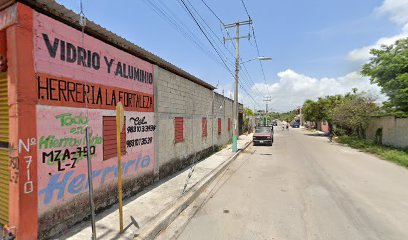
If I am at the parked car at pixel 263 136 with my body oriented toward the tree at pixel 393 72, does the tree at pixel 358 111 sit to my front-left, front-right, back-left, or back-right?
front-left

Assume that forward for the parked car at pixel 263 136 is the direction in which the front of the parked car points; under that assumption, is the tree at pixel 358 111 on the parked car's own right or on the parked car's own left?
on the parked car's own left

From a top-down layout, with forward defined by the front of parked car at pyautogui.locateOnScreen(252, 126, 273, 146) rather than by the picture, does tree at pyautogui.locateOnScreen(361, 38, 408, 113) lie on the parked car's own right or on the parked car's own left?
on the parked car's own left

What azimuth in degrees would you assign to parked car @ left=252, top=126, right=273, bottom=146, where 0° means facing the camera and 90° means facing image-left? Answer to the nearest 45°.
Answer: approximately 0°
